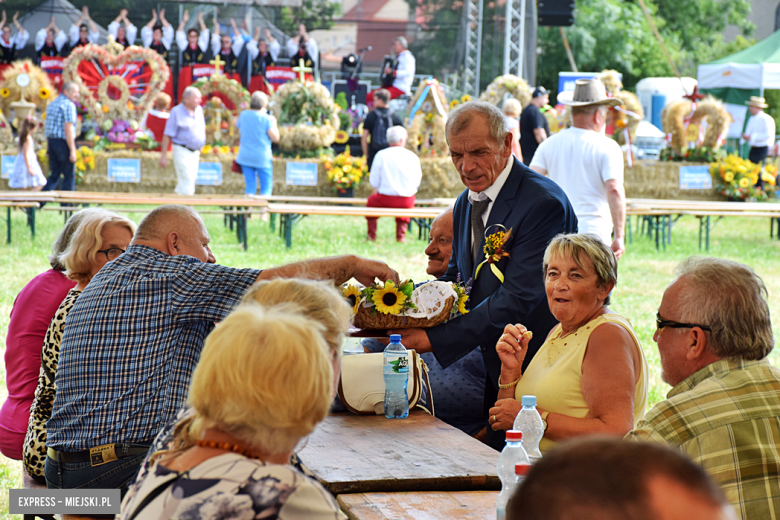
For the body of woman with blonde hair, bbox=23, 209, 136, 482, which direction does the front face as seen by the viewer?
to the viewer's right

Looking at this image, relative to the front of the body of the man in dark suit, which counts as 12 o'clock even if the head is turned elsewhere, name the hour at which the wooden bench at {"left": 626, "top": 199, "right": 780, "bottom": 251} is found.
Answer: The wooden bench is roughly at 5 o'clock from the man in dark suit.

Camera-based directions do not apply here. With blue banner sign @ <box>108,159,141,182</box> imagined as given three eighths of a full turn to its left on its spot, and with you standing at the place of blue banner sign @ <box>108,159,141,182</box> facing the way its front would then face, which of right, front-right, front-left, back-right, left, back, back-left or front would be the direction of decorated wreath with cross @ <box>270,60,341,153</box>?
front-right

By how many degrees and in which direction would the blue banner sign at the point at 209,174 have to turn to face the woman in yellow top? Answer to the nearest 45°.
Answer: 0° — it already faces them

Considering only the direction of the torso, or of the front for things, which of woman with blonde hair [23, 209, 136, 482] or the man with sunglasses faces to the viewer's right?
the woman with blonde hair

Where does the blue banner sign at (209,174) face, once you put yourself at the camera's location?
facing the viewer

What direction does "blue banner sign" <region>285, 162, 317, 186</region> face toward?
toward the camera

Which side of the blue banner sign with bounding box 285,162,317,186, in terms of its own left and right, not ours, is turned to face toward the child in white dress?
right

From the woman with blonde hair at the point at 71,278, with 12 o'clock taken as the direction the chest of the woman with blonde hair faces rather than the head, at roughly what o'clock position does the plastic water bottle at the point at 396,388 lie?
The plastic water bottle is roughly at 1 o'clock from the woman with blonde hair.

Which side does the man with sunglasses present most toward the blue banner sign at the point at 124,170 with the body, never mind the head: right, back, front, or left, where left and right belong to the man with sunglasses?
front

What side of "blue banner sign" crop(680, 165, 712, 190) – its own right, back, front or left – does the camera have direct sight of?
front

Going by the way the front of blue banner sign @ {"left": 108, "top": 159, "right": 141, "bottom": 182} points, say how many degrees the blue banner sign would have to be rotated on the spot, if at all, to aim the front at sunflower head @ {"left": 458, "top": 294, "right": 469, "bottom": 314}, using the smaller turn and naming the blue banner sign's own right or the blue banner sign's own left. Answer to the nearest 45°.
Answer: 0° — it already faces it

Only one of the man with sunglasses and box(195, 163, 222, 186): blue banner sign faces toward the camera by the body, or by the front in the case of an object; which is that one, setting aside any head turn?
the blue banner sign

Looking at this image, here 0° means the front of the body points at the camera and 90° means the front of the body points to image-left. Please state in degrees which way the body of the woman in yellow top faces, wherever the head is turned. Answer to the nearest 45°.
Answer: approximately 45°

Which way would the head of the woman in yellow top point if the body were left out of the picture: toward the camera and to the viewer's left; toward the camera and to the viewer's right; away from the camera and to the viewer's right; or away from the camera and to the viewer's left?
toward the camera and to the viewer's left

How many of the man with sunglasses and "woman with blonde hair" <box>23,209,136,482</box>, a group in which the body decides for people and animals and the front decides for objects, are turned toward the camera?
0

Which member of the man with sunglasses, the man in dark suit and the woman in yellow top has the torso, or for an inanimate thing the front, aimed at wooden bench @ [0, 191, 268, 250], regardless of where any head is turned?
the man with sunglasses

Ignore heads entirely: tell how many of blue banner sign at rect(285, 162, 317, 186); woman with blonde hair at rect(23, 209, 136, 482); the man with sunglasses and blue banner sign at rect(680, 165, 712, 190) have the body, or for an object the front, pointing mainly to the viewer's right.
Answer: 1
